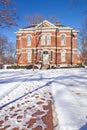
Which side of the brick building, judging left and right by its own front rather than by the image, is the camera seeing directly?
front
